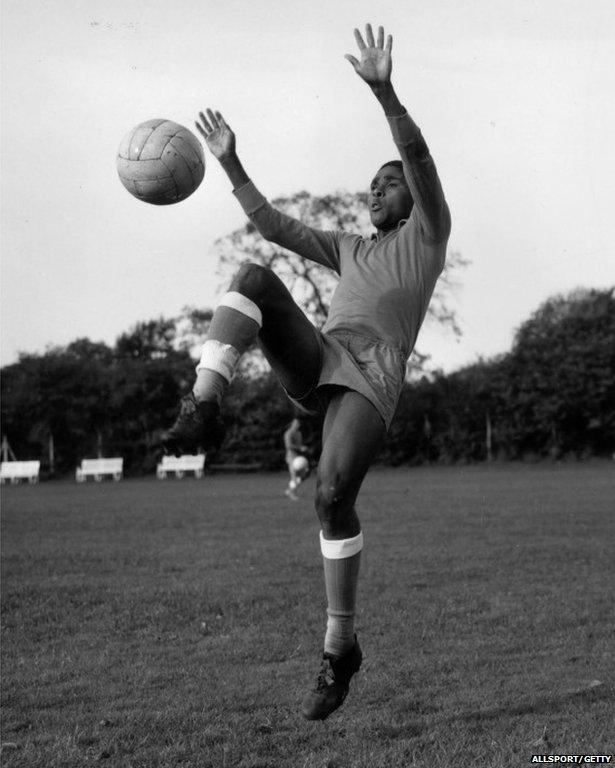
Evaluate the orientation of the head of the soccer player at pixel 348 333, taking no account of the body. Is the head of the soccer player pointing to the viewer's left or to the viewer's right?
to the viewer's left
